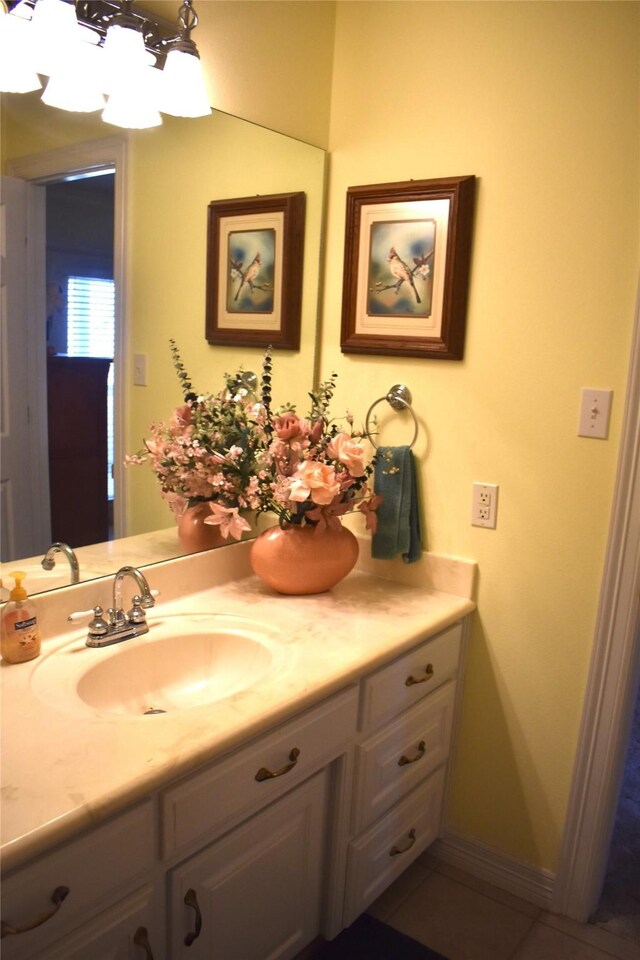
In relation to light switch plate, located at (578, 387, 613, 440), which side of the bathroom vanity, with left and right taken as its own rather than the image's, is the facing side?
left

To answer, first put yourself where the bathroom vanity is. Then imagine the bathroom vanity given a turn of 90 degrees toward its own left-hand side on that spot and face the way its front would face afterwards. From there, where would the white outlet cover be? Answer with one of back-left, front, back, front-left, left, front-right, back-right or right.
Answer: front

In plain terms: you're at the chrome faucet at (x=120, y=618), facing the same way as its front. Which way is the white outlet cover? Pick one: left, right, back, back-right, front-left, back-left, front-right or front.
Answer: front-left

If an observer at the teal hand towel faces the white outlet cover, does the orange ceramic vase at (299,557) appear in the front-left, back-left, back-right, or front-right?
back-right

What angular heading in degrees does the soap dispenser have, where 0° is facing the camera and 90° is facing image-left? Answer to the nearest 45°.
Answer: approximately 315°

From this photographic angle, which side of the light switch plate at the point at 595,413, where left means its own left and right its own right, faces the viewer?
front

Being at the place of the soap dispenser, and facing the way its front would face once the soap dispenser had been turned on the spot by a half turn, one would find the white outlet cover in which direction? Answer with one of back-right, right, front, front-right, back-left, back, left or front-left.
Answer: back-right

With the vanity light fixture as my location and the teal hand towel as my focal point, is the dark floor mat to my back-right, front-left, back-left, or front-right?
front-right

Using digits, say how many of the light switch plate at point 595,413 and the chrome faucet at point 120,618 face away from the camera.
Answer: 0

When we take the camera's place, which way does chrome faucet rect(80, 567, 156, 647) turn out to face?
facing the viewer and to the right of the viewer

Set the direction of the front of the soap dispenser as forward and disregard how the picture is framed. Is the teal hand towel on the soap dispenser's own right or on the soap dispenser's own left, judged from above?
on the soap dispenser's own left

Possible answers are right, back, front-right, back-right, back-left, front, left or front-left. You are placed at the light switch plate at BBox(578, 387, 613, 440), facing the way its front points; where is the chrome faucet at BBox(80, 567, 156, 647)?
front-right

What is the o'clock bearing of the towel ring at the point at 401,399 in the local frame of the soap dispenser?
The towel ring is roughly at 10 o'clock from the soap dispenser.
